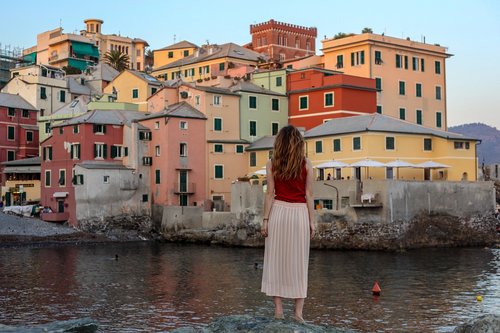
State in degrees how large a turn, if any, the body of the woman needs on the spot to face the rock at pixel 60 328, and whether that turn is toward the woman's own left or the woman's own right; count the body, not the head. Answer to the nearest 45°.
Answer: approximately 45° to the woman's own left

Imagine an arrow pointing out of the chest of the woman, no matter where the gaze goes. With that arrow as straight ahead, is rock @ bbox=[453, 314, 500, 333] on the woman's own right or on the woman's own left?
on the woman's own right

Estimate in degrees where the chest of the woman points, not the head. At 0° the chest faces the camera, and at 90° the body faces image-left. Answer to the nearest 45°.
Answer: approximately 180°

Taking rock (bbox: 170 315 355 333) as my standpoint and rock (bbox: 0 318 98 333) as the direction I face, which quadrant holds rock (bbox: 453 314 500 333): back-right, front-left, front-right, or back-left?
back-right

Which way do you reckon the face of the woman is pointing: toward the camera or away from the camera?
away from the camera

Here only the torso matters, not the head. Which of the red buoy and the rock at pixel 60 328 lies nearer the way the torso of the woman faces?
the red buoy
